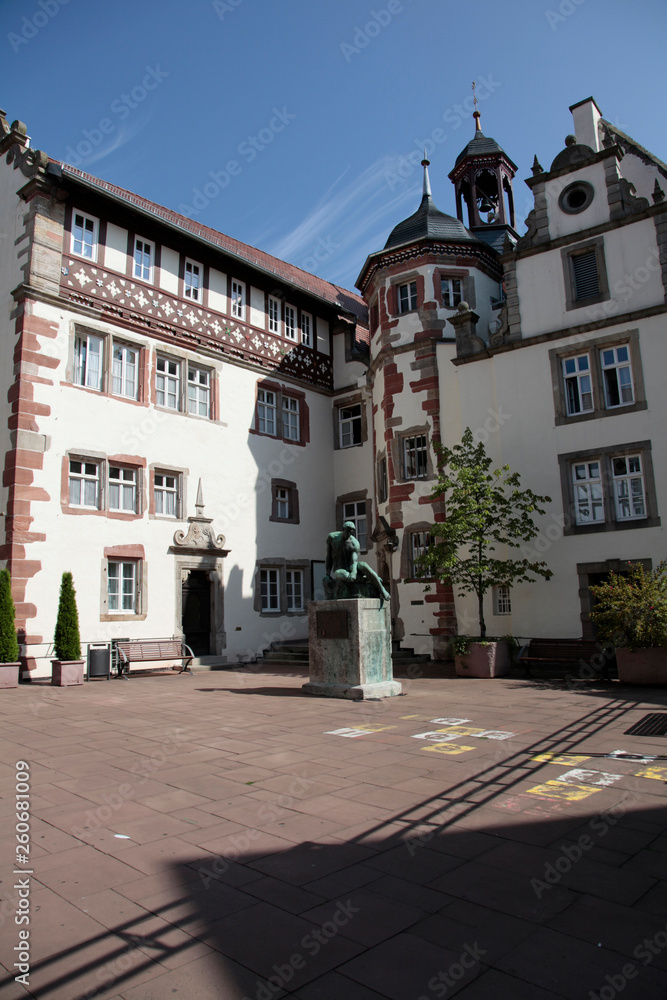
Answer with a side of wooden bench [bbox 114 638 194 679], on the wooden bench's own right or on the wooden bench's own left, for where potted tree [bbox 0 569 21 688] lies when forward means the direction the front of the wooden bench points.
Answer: on the wooden bench's own right

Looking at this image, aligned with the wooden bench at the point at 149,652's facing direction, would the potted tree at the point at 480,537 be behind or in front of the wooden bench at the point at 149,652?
in front

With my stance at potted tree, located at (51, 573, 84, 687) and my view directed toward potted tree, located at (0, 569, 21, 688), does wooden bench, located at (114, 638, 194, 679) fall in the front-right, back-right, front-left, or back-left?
back-right

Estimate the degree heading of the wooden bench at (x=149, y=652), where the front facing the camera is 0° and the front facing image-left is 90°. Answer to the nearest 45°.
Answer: approximately 315°

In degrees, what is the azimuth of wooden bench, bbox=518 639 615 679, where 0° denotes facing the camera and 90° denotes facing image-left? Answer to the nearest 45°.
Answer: approximately 45°

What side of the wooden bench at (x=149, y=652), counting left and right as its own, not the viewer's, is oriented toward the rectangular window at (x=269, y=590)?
left

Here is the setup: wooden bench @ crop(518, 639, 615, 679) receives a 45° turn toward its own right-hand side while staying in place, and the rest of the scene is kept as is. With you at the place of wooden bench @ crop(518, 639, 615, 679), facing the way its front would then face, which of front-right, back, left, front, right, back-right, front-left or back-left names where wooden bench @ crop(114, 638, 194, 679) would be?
front

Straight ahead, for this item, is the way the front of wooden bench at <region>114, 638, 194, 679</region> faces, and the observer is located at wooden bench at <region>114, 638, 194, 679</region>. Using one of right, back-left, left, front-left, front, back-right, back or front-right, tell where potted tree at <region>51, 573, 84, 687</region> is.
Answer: right

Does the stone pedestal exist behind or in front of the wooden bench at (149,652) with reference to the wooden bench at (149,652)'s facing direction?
in front

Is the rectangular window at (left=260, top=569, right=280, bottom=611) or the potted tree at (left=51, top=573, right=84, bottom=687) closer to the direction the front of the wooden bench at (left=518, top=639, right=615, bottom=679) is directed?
the potted tree
